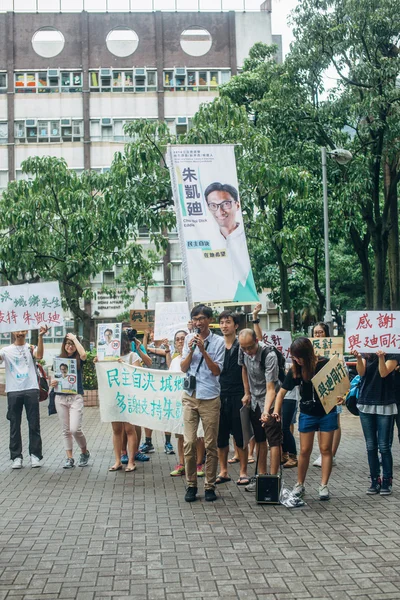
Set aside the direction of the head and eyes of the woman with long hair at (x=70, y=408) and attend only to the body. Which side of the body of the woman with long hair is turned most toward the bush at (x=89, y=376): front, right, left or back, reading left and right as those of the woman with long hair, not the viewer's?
back

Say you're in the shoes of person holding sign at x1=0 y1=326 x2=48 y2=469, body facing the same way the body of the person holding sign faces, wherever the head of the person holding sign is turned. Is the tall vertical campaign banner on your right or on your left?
on your left

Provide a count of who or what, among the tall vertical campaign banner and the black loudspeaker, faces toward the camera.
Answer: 2

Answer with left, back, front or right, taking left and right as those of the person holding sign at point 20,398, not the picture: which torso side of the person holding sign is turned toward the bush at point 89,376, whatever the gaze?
back

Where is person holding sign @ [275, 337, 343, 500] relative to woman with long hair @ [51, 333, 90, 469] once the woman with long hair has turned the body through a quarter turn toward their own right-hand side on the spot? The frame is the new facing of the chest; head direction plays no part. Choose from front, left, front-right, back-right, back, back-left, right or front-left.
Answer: back-left

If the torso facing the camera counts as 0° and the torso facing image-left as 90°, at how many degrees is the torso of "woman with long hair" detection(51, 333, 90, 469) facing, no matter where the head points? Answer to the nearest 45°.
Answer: approximately 0°
